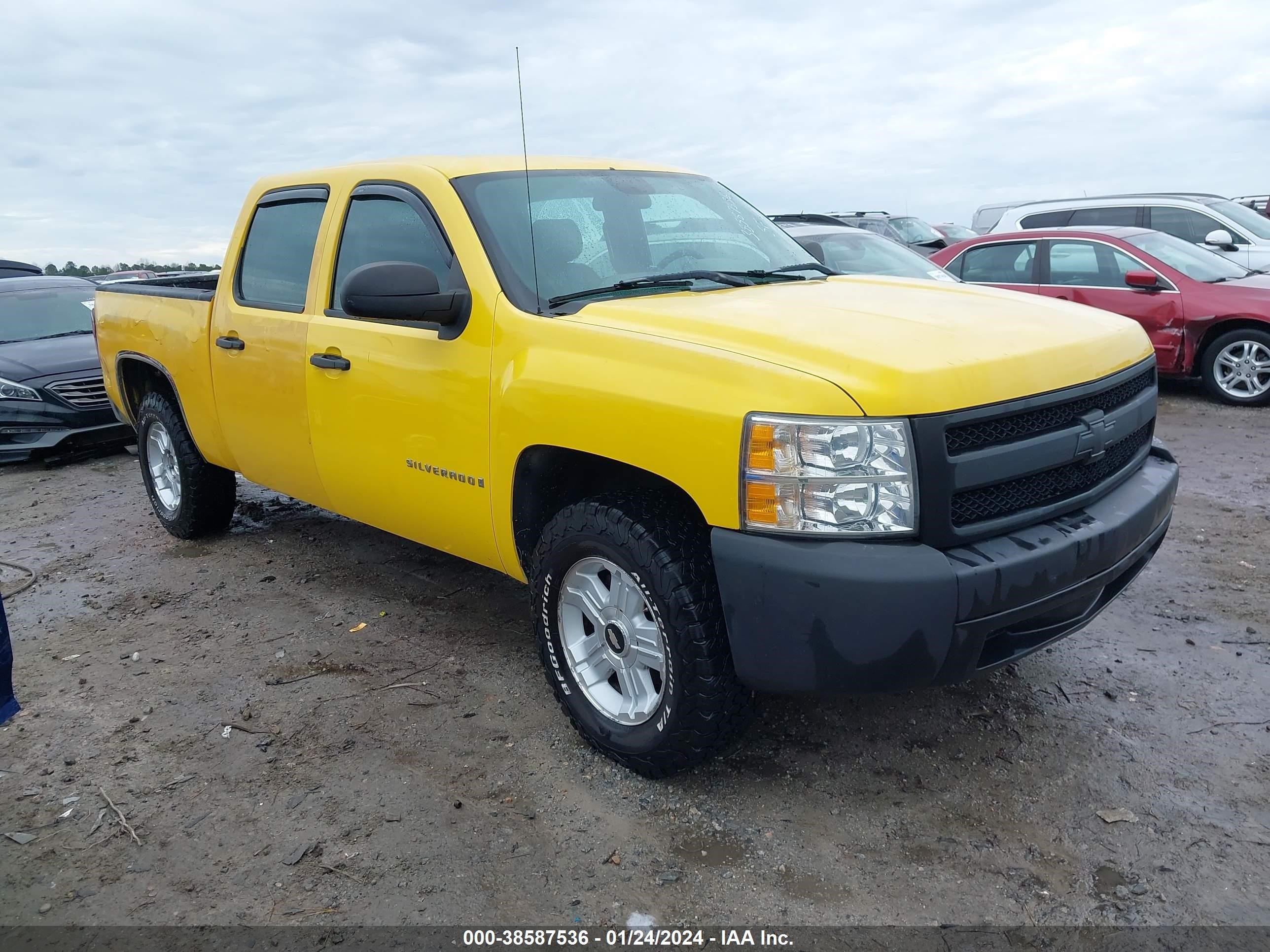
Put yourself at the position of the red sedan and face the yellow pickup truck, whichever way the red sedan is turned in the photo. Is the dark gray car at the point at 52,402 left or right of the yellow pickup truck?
right

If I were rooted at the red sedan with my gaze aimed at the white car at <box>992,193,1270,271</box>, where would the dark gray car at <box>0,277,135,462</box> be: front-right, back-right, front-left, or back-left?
back-left

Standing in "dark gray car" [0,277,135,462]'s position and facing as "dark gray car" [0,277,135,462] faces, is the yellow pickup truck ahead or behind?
ahead

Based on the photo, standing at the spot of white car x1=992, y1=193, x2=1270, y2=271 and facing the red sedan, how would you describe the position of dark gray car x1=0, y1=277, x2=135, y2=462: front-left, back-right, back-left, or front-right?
front-right

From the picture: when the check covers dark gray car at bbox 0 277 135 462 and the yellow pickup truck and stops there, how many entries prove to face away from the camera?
0

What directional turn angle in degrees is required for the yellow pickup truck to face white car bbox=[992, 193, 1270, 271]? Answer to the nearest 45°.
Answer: approximately 90° to its left

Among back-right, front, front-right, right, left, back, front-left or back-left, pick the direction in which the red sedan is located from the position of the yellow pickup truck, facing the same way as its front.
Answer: left

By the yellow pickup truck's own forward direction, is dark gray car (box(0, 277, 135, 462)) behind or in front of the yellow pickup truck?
behind

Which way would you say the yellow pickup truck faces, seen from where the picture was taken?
facing the viewer and to the right of the viewer
